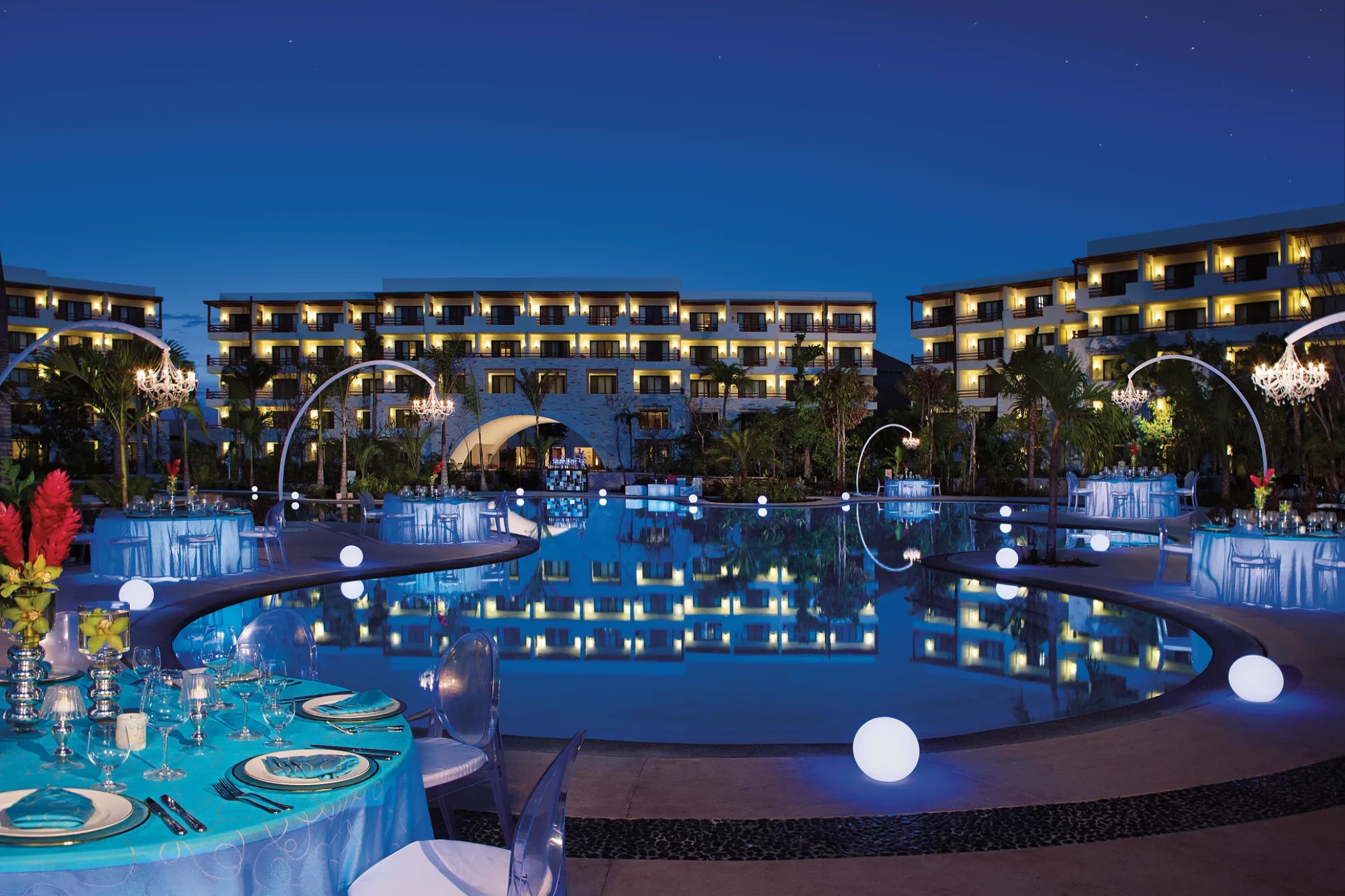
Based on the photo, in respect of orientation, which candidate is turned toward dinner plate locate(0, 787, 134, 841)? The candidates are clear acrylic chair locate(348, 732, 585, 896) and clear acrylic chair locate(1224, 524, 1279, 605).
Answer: clear acrylic chair locate(348, 732, 585, 896)

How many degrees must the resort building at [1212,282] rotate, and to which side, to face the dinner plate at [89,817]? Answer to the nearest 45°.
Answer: approximately 45° to its left

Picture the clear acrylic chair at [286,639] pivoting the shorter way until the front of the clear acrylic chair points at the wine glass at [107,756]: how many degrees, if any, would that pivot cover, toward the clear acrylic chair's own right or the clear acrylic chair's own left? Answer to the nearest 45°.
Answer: approximately 45° to the clear acrylic chair's own left

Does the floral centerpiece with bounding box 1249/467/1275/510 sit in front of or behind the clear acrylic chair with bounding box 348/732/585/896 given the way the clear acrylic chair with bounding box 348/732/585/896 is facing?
behind

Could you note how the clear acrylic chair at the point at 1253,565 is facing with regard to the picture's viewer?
facing away from the viewer and to the right of the viewer

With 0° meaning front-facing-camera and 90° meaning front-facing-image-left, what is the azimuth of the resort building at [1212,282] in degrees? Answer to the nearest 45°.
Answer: approximately 45°

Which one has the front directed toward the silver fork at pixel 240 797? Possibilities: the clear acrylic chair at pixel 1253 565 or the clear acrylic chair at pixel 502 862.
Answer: the clear acrylic chair at pixel 502 862

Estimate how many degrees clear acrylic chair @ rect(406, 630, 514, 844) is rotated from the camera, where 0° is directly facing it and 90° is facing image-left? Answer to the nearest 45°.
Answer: approximately 45°

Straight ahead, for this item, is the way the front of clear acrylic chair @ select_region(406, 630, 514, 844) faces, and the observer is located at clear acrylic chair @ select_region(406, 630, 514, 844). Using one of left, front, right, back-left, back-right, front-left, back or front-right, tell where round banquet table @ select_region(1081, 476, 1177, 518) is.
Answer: back

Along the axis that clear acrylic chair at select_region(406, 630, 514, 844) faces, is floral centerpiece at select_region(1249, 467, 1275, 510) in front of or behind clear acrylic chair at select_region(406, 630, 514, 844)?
behind

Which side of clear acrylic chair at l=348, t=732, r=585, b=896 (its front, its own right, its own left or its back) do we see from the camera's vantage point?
left

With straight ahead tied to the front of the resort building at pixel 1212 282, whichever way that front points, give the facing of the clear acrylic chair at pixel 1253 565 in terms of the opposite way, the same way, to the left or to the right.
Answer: the opposite way

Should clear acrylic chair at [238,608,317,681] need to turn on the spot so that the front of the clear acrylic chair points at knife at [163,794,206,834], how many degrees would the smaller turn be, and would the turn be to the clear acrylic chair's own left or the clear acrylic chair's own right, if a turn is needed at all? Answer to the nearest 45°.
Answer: approximately 45° to the clear acrylic chair's own left

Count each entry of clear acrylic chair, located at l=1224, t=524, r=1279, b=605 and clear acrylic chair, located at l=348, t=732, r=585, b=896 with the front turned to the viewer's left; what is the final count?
1

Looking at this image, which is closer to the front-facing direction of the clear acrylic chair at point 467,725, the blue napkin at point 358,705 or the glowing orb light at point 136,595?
the blue napkin

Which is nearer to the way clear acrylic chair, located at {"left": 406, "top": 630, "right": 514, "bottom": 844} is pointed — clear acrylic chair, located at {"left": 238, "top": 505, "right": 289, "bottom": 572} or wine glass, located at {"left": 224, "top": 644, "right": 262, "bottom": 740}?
the wine glass

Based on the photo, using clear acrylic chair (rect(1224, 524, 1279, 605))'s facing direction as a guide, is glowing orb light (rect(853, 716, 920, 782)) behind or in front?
behind
